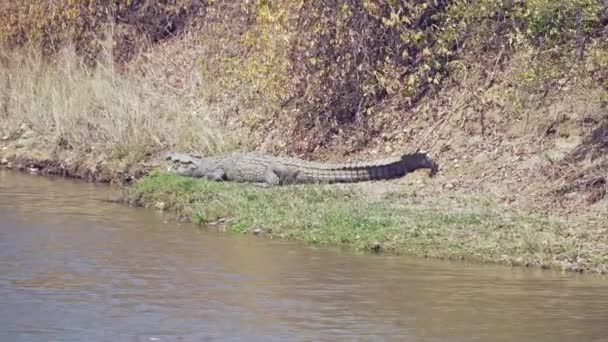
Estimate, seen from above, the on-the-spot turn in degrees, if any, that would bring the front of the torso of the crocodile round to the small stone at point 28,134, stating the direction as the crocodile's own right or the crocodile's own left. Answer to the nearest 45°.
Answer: approximately 45° to the crocodile's own right

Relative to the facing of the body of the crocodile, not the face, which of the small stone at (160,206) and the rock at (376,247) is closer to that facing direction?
the small stone

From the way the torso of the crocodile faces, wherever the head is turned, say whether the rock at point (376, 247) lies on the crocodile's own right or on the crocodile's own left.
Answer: on the crocodile's own left

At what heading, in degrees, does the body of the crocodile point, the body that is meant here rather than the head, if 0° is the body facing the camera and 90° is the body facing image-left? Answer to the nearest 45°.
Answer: approximately 90°

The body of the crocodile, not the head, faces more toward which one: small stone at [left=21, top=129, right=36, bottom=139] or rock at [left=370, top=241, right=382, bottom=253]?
the small stone

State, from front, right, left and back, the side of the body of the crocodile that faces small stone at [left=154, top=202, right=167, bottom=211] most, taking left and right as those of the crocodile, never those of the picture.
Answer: front
